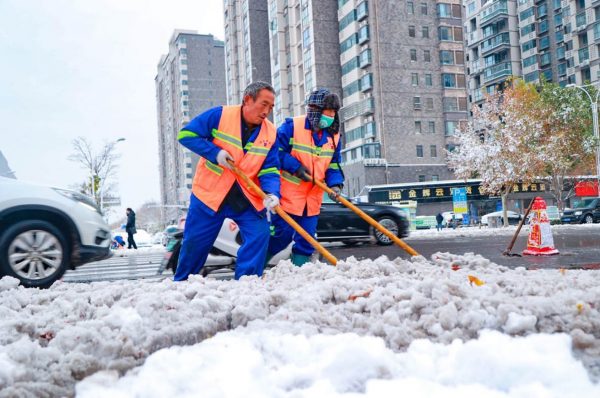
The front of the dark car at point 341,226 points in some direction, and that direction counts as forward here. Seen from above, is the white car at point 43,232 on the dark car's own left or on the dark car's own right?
on the dark car's own right

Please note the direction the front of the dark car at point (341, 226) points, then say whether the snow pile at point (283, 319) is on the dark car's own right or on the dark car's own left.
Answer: on the dark car's own right

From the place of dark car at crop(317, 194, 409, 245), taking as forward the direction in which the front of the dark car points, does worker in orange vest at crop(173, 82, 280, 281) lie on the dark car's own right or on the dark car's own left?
on the dark car's own right

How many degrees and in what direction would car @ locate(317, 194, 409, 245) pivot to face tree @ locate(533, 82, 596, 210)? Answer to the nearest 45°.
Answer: approximately 45° to its left

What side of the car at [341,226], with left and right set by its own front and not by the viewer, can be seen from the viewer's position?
right

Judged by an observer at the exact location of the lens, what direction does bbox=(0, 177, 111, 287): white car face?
facing to the right of the viewer

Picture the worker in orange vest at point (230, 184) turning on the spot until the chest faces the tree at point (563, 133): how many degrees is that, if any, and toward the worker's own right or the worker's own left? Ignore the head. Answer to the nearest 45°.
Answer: approximately 90° to the worker's own left

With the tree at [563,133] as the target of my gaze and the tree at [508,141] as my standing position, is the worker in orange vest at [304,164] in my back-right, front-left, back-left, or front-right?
back-right

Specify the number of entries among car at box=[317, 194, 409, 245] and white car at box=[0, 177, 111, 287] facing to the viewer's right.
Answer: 2

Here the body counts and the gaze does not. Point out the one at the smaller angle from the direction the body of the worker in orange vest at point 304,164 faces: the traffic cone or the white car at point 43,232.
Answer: the traffic cone

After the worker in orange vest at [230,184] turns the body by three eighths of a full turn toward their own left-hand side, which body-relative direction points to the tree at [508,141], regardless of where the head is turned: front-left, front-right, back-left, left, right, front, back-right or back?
front-right

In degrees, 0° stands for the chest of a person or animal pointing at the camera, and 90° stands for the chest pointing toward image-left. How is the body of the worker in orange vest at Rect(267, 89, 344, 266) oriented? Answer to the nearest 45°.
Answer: approximately 315°

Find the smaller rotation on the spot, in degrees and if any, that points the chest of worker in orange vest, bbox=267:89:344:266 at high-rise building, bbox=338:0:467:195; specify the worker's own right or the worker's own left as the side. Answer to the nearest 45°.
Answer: approximately 135° to the worker's own left
